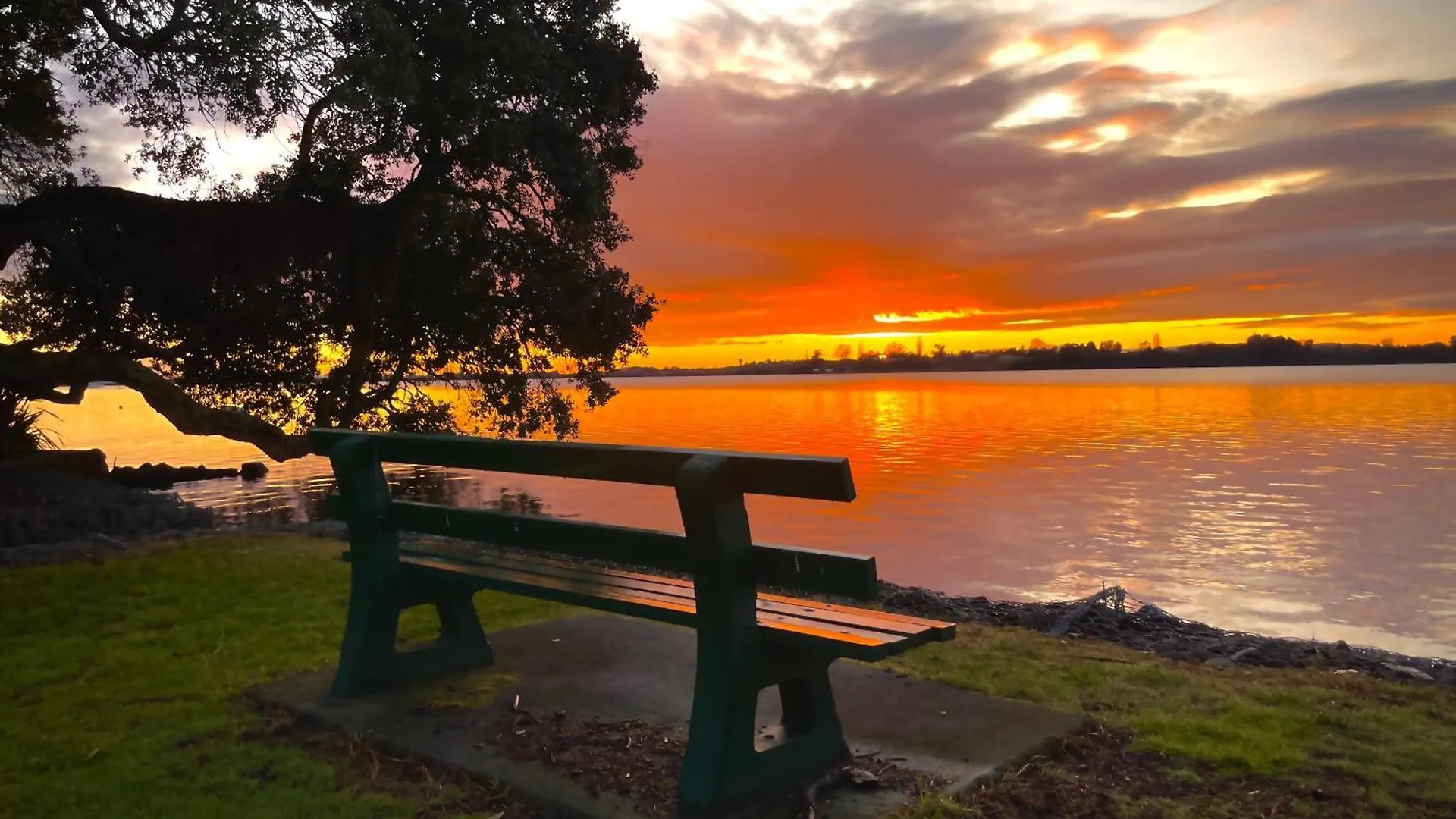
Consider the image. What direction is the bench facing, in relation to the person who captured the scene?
facing away from the viewer and to the right of the viewer

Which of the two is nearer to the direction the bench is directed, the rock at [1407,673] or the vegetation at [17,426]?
the rock

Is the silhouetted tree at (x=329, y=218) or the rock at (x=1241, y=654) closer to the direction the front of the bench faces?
the rock

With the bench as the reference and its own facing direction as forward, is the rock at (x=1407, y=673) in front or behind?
in front

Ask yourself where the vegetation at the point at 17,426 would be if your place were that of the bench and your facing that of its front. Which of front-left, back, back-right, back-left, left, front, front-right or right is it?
left

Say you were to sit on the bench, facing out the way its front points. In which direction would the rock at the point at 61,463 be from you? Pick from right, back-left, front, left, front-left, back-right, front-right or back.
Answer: left

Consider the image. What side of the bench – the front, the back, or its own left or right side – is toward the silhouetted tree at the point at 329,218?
left

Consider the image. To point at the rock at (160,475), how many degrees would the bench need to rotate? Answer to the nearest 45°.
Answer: approximately 90° to its left

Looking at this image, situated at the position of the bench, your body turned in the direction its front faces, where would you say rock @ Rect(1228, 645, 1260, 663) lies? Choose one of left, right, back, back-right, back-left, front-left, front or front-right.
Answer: front
